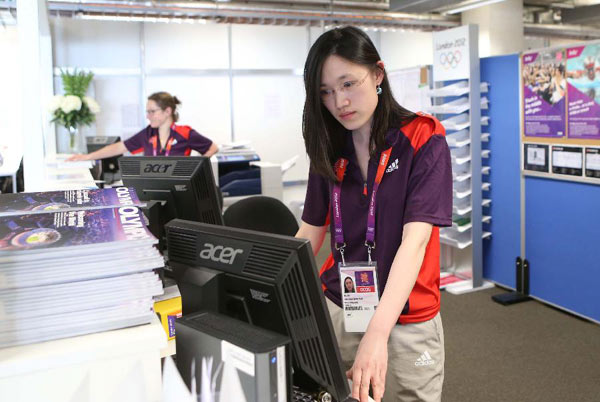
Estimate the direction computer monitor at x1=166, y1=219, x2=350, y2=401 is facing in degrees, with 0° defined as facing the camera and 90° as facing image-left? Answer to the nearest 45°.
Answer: approximately 225°

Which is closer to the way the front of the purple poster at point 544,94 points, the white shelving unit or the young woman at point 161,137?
the young woman

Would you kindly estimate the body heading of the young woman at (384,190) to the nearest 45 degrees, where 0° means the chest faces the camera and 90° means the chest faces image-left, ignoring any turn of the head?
approximately 45°

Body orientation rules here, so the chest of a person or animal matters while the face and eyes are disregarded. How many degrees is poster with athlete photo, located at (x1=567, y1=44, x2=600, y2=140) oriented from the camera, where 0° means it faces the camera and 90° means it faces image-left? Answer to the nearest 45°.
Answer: approximately 45°

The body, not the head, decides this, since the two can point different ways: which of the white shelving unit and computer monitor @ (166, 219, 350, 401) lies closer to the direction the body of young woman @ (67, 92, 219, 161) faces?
the computer monitor

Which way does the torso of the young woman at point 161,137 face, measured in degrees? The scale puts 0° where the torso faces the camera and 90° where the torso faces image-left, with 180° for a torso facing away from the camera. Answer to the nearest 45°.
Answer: approximately 45°

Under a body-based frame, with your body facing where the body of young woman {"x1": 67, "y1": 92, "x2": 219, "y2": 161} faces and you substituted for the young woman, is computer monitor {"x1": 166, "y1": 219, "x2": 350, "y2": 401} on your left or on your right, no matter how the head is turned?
on your left
